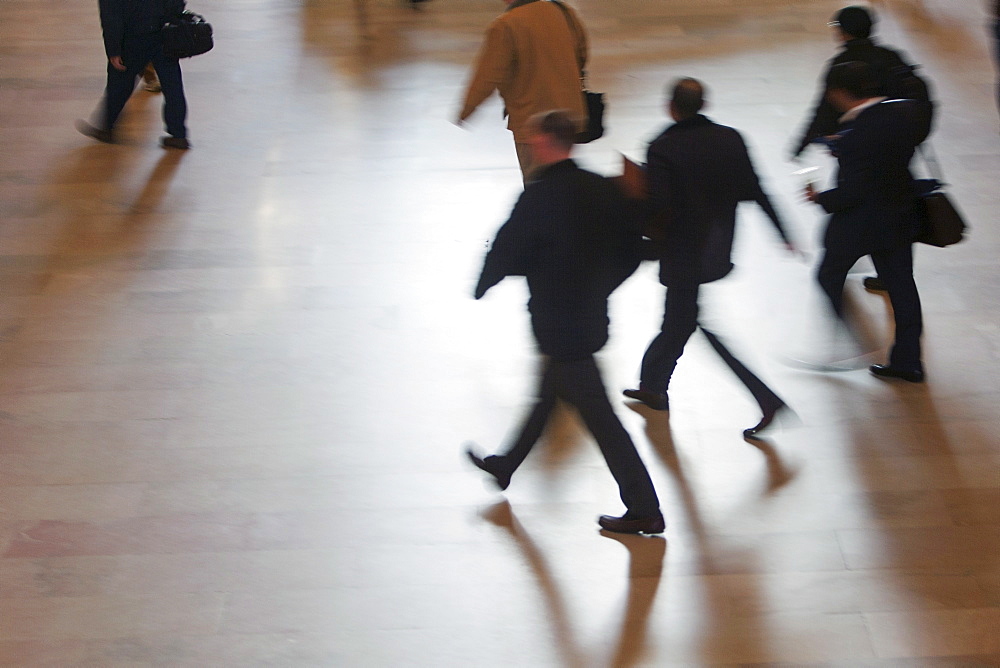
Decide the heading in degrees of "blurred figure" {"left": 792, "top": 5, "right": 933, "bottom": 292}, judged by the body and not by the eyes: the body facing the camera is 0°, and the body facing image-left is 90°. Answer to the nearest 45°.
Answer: approximately 135°

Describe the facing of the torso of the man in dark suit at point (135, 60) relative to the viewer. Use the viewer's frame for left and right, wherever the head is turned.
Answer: facing to the left of the viewer

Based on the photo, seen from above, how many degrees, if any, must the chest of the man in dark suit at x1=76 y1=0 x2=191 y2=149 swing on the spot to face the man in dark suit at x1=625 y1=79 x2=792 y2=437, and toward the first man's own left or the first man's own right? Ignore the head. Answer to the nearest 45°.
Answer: approximately 135° to the first man's own left

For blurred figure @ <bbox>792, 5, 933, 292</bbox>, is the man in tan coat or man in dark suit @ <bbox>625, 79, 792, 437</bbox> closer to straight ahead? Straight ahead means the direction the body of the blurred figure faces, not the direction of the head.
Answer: the man in tan coat
